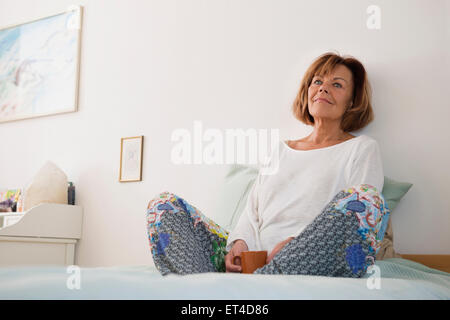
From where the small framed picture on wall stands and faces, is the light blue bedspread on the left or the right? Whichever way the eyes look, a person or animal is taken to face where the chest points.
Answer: on its left

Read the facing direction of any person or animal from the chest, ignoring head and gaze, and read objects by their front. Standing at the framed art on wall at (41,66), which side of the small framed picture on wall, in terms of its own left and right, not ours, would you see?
right

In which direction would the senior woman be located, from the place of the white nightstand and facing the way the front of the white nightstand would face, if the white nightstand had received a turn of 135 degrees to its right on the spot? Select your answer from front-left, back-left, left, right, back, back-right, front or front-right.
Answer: right

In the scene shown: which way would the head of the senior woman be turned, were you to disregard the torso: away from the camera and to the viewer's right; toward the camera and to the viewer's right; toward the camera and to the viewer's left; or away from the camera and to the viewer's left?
toward the camera and to the viewer's left

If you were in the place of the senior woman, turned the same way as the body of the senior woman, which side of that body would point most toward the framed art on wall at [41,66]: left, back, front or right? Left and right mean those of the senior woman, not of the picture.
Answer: right

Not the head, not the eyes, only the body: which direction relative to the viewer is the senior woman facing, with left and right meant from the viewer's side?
facing the viewer and to the left of the viewer

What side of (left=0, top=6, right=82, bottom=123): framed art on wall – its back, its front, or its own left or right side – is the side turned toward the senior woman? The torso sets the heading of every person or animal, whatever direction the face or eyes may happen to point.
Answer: left

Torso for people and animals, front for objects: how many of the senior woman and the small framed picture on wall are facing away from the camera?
0

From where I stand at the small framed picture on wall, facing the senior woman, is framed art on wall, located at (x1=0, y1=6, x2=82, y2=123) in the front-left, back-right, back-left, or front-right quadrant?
back-right

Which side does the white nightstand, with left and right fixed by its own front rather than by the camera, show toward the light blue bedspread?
left
